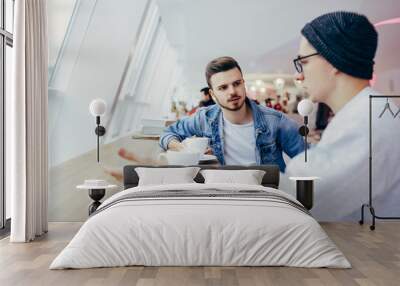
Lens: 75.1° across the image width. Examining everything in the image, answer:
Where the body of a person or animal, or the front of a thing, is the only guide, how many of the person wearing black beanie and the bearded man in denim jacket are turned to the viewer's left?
1

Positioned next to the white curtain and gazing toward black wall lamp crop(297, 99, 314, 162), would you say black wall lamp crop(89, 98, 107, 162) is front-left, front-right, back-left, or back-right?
front-left

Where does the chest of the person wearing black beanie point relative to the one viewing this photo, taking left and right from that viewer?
facing to the left of the viewer

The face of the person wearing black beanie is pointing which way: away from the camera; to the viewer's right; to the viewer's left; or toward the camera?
to the viewer's left

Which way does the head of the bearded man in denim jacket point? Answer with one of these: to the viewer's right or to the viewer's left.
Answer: to the viewer's right
